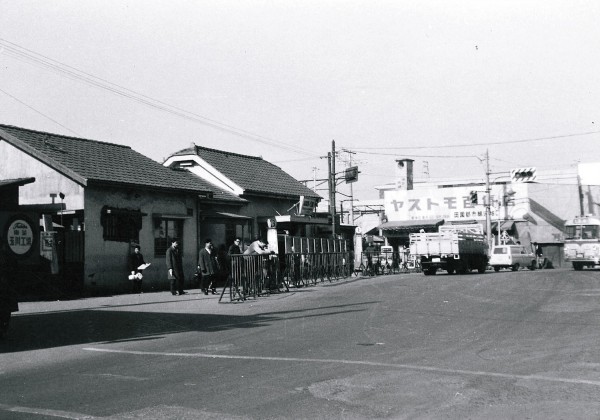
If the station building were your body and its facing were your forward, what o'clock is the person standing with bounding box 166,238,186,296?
The person standing is roughly at 12 o'clock from the station building.

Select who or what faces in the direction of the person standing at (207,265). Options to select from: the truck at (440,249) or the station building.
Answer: the station building

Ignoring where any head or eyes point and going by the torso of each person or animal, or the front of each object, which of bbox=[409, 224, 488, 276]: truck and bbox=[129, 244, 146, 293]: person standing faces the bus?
the truck

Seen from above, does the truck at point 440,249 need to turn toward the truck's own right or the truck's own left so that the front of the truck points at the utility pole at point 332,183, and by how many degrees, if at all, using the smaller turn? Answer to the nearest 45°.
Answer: approximately 135° to the truck's own left

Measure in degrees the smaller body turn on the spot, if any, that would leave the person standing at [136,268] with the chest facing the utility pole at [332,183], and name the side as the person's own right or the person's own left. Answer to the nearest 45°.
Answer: approximately 135° to the person's own left

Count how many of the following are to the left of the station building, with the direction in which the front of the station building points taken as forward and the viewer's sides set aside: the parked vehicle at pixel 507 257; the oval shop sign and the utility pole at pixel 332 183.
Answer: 2

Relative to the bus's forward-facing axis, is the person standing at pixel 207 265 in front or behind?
in front

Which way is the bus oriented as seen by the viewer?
toward the camera

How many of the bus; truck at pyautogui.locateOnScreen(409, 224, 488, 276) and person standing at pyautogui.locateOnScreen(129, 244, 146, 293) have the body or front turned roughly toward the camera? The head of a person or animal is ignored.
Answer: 2

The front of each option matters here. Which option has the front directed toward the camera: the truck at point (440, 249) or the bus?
the bus

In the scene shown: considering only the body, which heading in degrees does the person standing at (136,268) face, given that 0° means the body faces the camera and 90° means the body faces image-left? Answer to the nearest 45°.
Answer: approximately 0°

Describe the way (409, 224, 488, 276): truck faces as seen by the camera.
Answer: facing away from the viewer and to the right of the viewer

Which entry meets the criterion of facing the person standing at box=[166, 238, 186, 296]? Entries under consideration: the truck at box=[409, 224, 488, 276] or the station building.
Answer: the station building

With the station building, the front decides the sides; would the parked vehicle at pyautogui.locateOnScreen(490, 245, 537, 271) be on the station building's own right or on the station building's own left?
on the station building's own left

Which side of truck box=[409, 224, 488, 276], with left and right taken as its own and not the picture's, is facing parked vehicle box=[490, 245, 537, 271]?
front

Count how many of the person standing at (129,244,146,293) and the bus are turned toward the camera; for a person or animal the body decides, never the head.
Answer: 2
